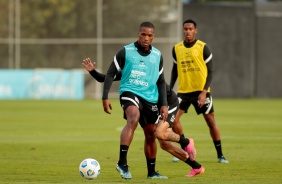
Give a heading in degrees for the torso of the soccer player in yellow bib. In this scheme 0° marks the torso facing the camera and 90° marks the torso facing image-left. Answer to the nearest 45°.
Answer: approximately 0°

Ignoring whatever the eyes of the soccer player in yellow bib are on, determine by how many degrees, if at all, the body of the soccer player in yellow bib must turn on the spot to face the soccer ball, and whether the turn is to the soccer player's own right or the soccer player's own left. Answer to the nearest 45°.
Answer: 0° — they already face it
